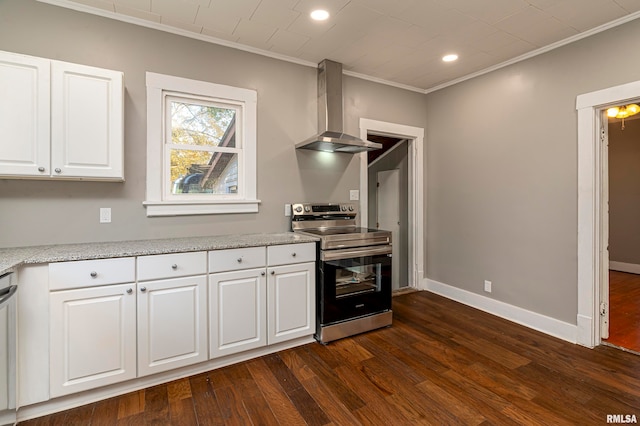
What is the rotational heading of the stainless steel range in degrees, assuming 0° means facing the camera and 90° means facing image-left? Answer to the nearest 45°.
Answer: approximately 315°

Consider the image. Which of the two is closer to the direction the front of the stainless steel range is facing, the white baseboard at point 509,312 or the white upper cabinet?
the white baseboard

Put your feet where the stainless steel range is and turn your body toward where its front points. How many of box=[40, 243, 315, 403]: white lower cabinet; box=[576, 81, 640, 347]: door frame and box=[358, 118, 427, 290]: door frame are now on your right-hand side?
1

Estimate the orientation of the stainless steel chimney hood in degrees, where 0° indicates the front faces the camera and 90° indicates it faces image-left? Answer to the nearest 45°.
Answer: approximately 315°

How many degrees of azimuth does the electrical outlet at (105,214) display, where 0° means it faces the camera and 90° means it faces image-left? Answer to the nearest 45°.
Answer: approximately 0°

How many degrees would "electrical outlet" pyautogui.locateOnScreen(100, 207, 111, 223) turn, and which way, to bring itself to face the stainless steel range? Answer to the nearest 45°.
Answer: approximately 90° to its left

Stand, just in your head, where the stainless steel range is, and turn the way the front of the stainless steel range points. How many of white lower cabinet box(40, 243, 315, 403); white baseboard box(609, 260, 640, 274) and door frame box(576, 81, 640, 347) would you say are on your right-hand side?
1

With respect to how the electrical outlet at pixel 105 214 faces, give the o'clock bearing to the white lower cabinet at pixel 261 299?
The white lower cabinet is roughly at 10 o'clock from the electrical outlet.

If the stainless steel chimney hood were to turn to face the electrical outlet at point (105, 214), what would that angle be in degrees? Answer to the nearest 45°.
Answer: approximately 90° to its right

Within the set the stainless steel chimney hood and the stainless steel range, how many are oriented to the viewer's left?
0

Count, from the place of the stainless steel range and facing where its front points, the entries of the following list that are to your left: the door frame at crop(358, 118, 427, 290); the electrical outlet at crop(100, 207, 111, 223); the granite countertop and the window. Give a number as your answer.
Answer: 1

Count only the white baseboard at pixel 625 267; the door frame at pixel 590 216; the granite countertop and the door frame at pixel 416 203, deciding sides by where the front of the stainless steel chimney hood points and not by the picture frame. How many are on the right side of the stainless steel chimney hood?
1
